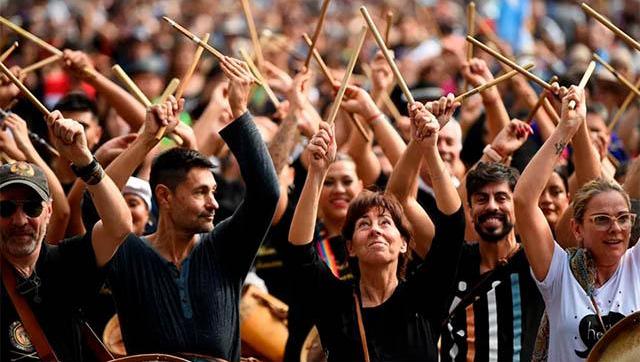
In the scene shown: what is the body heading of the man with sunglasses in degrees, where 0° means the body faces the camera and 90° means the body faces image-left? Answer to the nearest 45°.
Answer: approximately 0°

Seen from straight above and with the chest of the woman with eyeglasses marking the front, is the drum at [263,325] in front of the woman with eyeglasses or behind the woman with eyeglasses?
behind

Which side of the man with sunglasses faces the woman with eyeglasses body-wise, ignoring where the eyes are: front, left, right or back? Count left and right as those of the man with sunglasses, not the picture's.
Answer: left

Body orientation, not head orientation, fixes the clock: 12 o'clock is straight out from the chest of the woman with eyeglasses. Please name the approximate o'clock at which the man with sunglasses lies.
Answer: The man with sunglasses is roughly at 4 o'clock from the woman with eyeglasses.

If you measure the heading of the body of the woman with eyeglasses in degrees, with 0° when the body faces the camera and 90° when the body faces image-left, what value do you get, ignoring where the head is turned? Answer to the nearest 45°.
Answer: approximately 315°

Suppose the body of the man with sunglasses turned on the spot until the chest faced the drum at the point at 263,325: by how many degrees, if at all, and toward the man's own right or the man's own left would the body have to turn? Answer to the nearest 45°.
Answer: approximately 135° to the man's own left
